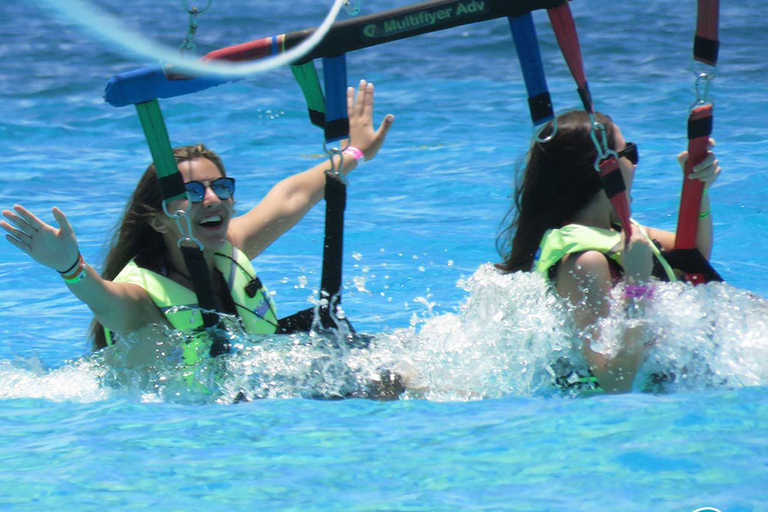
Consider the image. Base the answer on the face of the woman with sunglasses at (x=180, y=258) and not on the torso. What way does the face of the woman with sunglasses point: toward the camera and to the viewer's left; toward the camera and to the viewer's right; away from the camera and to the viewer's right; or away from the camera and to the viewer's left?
toward the camera and to the viewer's right

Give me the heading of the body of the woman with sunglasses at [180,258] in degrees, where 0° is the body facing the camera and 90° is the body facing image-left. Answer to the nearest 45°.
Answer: approximately 315°
